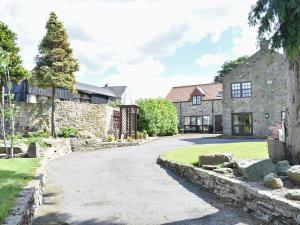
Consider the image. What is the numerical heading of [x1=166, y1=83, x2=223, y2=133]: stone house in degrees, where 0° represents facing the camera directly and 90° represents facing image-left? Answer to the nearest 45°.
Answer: approximately 0°

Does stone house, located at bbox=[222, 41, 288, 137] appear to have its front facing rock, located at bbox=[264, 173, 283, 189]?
yes

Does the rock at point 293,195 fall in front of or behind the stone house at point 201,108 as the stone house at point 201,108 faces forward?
in front

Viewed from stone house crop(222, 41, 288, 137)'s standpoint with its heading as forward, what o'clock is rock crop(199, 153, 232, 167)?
The rock is roughly at 12 o'clock from the stone house.

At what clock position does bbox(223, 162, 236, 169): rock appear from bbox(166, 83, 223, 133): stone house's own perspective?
The rock is roughly at 12 o'clock from the stone house.

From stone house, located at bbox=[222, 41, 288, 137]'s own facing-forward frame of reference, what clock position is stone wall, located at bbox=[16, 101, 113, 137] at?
The stone wall is roughly at 2 o'clock from the stone house.

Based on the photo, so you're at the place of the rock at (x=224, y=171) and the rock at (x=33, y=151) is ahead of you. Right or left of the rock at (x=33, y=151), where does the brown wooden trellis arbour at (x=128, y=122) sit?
right

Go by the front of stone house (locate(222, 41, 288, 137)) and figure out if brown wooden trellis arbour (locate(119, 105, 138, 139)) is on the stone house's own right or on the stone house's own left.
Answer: on the stone house's own right

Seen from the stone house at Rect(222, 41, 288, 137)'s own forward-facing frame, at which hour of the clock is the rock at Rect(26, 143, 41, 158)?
The rock is roughly at 1 o'clock from the stone house.

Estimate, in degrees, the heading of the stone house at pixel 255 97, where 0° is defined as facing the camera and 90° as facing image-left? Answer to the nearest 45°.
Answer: approximately 0°

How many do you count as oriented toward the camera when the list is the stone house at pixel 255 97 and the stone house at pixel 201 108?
2

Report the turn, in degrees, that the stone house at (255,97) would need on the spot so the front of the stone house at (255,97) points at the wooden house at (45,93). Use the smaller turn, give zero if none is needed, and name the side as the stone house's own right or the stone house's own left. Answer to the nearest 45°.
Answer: approximately 90° to the stone house's own right
